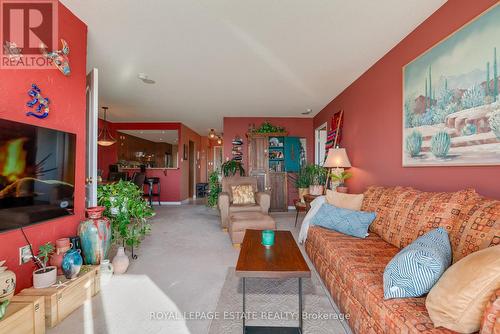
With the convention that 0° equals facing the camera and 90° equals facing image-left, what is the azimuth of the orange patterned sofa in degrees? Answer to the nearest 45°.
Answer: approximately 45°

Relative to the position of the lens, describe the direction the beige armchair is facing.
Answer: facing the viewer

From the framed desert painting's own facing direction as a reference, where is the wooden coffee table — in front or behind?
in front

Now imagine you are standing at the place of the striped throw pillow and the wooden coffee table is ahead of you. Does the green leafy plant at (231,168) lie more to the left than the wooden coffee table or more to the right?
right

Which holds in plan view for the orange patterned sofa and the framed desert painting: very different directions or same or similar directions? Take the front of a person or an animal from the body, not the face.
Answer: same or similar directions

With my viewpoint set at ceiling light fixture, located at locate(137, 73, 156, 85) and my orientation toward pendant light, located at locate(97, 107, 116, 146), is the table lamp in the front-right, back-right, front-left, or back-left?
back-right

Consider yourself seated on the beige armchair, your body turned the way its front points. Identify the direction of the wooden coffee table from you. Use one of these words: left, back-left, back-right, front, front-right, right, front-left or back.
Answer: front

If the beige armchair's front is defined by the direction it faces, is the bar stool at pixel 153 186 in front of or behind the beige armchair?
behind

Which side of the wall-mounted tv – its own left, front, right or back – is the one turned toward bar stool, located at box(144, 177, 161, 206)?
left

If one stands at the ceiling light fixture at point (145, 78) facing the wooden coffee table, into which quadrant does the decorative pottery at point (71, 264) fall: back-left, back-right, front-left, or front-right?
front-right

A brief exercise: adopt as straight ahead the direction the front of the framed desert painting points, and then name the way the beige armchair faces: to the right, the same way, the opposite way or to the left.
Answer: to the left

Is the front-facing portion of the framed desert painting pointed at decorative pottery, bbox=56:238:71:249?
yes

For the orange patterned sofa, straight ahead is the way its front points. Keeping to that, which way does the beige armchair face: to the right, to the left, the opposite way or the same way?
to the left

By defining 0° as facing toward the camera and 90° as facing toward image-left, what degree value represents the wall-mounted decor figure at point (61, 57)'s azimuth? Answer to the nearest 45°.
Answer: approximately 315°

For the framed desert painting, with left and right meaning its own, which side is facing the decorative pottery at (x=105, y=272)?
front

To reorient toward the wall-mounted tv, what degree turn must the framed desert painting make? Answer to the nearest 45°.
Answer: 0° — it already faces it

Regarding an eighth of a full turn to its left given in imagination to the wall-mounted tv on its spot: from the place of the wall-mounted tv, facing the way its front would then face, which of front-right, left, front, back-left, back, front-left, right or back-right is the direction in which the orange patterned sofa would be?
front-right

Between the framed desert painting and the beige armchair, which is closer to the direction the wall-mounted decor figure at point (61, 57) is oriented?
the framed desert painting

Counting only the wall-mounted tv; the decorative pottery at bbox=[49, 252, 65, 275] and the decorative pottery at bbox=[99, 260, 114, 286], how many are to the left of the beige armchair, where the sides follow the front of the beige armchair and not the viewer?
0

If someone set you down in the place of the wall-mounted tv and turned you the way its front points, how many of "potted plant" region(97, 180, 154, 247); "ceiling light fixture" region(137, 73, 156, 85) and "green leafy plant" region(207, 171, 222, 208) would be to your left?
3
